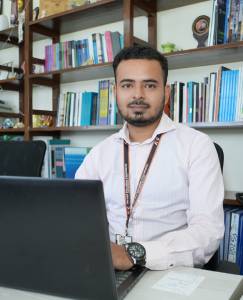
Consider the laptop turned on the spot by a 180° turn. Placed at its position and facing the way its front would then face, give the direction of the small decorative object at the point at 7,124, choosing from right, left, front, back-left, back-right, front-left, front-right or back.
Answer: back-right

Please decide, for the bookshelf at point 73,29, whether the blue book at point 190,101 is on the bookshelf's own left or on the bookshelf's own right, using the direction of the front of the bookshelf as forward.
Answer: on the bookshelf's own left

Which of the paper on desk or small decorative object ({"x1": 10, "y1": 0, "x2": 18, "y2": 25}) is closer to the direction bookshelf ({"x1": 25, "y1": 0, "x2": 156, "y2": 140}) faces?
the paper on desk

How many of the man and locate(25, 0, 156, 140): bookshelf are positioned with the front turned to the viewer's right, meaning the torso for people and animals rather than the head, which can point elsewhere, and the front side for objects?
0

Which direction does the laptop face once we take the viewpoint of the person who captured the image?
facing away from the viewer and to the right of the viewer

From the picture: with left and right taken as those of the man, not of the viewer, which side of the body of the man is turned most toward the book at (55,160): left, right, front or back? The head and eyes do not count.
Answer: right

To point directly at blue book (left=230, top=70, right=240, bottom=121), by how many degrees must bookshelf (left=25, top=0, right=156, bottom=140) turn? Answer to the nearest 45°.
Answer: approximately 90° to its left

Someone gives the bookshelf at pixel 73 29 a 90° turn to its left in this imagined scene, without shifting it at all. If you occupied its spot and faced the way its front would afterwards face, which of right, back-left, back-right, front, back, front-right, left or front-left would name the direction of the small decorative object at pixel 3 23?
back

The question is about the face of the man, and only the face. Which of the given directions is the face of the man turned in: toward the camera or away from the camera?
toward the camera

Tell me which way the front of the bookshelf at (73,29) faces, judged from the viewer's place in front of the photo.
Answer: facing the viewer and to the left of the viewer

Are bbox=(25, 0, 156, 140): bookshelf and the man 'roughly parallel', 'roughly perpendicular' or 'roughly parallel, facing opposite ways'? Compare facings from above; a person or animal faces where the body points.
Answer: roughly parallel

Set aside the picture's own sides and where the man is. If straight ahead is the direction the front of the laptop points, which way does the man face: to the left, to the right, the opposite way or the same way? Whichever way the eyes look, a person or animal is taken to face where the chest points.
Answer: the opposite way

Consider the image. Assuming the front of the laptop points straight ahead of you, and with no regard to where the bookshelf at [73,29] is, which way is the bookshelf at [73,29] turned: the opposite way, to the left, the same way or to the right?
the opposite way

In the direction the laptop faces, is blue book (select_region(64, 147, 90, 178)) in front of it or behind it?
in front

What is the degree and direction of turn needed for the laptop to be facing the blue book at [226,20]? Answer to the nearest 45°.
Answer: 0° — it already faces it

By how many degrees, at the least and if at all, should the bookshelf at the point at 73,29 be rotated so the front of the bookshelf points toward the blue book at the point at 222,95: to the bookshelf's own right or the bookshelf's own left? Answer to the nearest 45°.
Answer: approximately 90° to the bookshelf's own left
